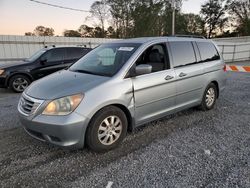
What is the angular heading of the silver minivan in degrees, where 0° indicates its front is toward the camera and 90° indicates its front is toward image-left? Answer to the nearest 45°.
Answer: approximately 45°

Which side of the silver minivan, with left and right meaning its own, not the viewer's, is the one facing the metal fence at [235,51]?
back

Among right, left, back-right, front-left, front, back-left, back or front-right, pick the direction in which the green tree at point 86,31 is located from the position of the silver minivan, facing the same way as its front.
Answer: back-right

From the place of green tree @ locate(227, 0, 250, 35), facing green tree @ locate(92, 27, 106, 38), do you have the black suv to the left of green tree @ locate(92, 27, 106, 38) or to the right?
left

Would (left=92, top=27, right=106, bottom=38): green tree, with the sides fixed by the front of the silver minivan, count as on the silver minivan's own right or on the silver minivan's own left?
on the silver minivan's own right

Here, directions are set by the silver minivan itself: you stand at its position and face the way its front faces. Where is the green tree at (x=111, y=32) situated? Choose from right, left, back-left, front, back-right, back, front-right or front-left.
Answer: back-right

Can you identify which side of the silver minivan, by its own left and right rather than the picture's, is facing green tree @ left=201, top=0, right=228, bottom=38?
back
